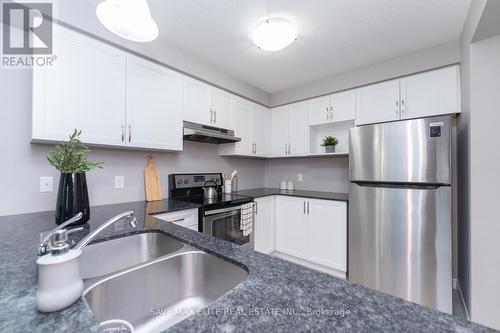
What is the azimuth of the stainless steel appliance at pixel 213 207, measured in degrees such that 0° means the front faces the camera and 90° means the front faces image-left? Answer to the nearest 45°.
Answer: approximately 315°

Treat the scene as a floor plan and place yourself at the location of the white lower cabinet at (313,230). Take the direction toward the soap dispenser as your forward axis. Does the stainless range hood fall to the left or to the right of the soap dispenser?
right

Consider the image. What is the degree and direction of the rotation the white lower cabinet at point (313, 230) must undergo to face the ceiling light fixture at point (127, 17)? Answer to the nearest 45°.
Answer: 0° — it already faces it

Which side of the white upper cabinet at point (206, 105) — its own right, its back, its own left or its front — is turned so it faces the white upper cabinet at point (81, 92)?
right

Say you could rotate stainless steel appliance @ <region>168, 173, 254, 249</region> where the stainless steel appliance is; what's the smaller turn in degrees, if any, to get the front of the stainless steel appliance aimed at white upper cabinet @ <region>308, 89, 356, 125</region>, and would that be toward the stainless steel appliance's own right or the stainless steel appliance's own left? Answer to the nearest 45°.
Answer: approximately 45° to the stainless steel appliance's own left

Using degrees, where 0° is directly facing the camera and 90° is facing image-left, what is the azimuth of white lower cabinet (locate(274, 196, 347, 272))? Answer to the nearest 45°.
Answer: approximately 45°

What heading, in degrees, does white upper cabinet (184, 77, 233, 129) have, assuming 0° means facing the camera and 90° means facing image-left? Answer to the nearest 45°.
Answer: approximately 315°
